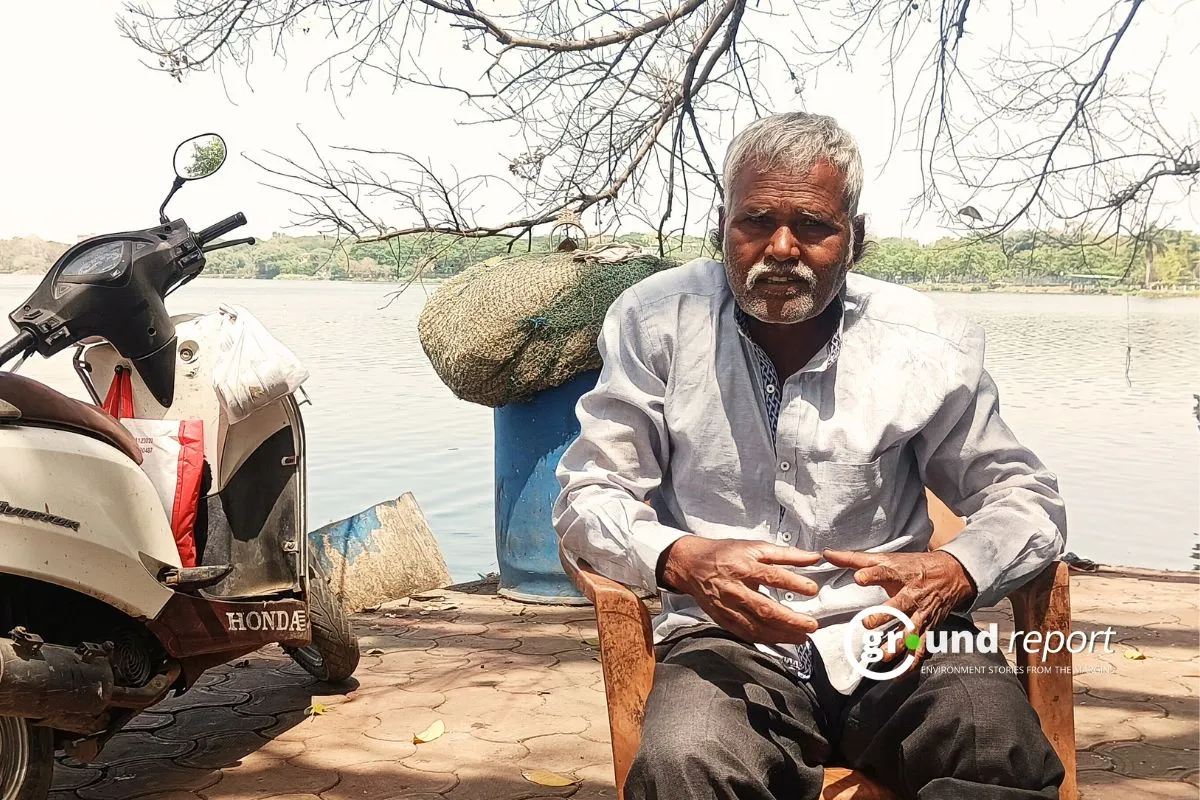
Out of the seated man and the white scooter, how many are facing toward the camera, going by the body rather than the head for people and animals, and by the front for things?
1

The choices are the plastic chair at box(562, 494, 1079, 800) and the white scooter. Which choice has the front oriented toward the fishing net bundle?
the white scooter

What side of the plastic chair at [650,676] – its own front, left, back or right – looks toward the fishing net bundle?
back

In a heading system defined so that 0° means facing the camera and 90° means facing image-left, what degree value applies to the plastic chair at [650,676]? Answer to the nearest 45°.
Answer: approximately 0°

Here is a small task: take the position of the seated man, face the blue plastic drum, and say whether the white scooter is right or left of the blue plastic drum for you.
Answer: left

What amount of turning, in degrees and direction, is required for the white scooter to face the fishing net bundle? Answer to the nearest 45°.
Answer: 0° — it already faces it

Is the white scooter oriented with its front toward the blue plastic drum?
yes

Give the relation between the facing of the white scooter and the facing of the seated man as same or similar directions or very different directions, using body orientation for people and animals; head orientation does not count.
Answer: very different directions

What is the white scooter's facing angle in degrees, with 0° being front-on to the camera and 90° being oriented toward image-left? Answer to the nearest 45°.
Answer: approximately 225°
